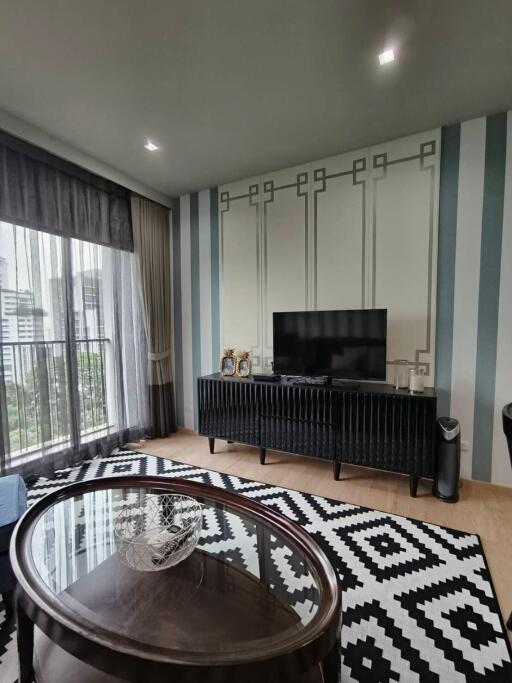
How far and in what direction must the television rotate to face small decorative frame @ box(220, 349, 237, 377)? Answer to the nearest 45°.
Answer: approximately 45° to its right

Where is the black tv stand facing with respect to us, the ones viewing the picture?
facing the viewer and to the left of the viewer

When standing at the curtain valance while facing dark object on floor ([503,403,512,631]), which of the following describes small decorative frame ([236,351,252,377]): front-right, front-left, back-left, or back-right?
front-left

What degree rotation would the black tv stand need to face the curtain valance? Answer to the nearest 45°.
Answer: approximately 45° to its right

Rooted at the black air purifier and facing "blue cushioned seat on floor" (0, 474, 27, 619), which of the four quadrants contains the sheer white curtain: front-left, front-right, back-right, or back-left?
front-right

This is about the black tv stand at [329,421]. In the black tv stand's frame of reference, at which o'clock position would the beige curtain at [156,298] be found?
The beige curtain is roughly at 2 o'clock from the black tv stand.

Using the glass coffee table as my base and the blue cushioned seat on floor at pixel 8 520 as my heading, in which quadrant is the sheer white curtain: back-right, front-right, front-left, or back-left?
front-right

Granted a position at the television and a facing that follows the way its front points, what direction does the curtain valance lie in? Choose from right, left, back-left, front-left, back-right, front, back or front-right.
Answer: front-right

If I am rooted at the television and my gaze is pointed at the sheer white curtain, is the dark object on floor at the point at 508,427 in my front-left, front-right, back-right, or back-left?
back-left

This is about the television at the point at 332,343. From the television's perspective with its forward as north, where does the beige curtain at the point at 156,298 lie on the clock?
The beige curtain is roughly at 2 o'clock from the television.

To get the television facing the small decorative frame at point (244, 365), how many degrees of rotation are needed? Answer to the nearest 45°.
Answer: approximately 45° to its right

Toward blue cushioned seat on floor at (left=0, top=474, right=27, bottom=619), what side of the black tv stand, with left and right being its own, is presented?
front
